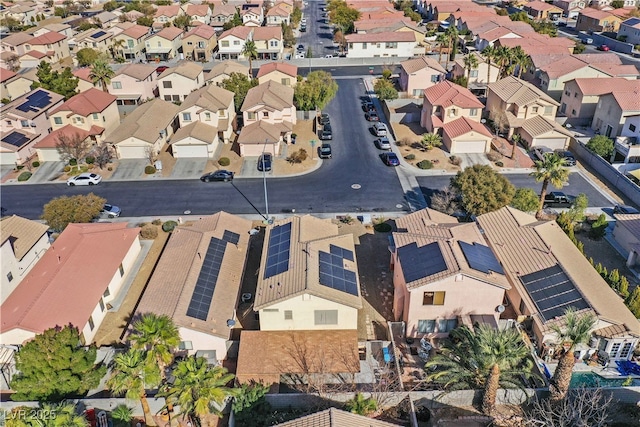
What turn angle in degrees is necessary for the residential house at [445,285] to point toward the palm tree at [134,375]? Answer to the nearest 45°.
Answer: approximately 135° to its left

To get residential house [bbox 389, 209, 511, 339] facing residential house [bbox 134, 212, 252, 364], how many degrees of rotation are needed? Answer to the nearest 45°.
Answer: approximately 90° to its left

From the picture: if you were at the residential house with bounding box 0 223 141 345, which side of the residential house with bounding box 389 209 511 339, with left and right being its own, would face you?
left

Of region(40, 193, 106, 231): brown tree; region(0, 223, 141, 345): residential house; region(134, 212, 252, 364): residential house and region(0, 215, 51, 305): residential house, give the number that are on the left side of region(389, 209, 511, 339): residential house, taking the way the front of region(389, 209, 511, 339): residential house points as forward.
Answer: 4

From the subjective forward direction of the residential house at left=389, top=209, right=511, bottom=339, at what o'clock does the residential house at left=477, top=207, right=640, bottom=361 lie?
the residential house at left=477, top=207, right=640, bottom=361 is roughly at 2 o'clock from the residential house at left=389, top=209, right=511, bottom=339.

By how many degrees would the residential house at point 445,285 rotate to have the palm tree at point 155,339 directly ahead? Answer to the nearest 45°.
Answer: approximately 135° to its left

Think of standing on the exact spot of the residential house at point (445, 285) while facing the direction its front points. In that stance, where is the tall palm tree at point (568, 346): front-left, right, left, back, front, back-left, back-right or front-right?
back-right

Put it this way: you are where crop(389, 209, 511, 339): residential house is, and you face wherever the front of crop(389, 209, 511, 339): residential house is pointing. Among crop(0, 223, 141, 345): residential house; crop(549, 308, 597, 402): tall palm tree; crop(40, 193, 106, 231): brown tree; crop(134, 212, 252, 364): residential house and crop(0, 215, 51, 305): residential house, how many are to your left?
4

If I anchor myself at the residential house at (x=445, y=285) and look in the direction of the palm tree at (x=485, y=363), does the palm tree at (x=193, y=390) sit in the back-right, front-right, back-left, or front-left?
front-right

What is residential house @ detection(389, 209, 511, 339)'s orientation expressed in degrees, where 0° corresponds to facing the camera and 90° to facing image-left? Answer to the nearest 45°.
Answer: approximately 180°

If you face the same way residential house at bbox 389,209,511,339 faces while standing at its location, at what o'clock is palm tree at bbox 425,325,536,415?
The palm tree is roughly at 5 o'clock from the residential house.

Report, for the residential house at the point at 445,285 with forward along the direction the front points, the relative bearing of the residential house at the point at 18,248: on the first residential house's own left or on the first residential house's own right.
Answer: on the first residential house's own left

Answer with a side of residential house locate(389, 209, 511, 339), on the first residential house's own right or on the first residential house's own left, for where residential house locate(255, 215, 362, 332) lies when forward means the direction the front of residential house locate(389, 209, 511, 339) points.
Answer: on the first residential house's own left

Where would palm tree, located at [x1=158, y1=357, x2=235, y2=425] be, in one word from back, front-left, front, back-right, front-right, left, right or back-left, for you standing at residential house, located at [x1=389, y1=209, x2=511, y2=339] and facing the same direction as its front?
back-left

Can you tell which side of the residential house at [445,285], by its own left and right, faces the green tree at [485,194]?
front
